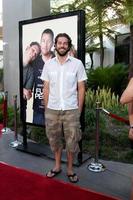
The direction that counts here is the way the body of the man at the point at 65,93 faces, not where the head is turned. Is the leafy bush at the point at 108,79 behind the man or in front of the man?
behind

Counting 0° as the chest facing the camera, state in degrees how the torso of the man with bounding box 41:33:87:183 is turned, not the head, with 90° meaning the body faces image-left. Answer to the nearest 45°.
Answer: approximately 0°

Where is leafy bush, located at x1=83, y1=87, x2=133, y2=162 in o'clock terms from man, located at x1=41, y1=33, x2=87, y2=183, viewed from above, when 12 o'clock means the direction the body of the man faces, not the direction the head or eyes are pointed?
The leafy bush is roughly at 7 o'clock from the man.

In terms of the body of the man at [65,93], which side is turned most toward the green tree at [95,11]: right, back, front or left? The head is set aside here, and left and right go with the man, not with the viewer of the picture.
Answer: back
